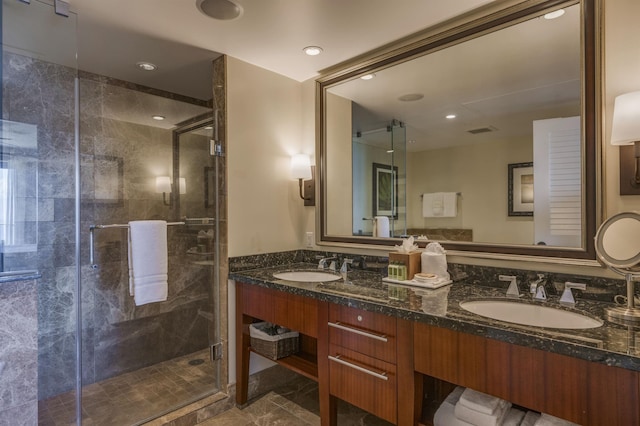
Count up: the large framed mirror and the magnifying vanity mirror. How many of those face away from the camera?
0

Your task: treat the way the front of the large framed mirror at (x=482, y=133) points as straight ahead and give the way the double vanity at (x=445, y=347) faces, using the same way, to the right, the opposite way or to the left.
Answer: the same way

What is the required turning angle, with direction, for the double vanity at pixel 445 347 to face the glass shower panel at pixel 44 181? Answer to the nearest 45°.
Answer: approximately 45° to its right

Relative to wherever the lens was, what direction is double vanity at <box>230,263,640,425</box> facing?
facing the viewer and to the left of the viewer

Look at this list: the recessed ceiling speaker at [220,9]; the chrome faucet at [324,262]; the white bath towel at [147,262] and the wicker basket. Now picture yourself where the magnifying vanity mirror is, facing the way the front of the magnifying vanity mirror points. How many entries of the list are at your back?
0

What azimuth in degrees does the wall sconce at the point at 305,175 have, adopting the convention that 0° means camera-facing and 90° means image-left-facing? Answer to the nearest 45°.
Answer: approximately 45°

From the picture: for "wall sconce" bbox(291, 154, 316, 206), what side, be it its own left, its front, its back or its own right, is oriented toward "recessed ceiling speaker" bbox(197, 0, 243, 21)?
front

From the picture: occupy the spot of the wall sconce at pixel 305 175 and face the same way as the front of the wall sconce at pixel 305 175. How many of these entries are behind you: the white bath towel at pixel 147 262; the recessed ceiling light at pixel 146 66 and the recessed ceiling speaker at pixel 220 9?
0

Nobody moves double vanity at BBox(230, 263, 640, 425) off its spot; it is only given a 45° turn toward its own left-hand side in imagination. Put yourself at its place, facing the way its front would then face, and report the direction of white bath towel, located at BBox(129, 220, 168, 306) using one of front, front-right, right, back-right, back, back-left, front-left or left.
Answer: right

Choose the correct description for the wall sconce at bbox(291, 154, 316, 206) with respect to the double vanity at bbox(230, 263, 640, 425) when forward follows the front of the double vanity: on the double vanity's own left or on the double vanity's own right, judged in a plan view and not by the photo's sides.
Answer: on the double vanity's own right

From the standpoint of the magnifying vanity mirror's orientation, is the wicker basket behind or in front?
in front

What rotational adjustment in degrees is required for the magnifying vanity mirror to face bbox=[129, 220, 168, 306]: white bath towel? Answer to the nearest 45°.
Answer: approximately 45° to its right

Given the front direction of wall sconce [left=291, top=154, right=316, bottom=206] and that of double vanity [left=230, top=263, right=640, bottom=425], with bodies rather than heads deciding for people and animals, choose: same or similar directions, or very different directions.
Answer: same or similar directions

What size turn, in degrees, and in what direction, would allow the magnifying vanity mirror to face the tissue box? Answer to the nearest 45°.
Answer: approximately 45° to its right
